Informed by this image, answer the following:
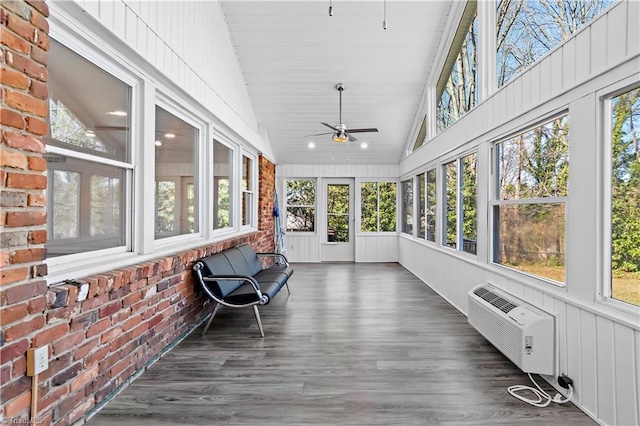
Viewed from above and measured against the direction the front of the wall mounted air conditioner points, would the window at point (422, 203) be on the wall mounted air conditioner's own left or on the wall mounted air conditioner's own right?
on the wall mounted air conditioner's own right

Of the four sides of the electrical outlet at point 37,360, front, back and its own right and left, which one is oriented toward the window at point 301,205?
left

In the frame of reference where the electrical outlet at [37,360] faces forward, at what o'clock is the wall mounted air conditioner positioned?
The wall mounted air conditioner is roughly at 11 o'clock from the electrical outlet.

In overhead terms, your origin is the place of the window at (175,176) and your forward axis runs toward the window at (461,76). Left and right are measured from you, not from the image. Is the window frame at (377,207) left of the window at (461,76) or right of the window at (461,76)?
left

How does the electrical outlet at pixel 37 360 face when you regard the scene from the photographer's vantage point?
facing the viewer and to the right of the viewer

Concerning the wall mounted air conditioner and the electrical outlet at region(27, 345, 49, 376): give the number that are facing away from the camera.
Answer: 0

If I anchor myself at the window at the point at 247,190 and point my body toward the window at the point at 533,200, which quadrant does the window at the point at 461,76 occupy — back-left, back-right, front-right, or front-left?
front-left

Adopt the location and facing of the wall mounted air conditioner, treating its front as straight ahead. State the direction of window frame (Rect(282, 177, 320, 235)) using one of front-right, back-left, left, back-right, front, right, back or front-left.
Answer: right

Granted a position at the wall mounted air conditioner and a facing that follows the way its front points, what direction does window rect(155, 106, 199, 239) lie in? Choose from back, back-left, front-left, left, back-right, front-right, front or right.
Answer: front-right

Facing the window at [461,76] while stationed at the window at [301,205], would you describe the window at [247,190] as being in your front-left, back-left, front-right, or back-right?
front-right

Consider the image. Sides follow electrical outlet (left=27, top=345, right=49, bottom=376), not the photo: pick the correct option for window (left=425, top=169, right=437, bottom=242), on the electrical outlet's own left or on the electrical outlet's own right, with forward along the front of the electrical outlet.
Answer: on the electrical outlet's own left

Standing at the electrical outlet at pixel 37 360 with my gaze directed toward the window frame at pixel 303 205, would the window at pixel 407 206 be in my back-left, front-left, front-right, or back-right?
front-right
